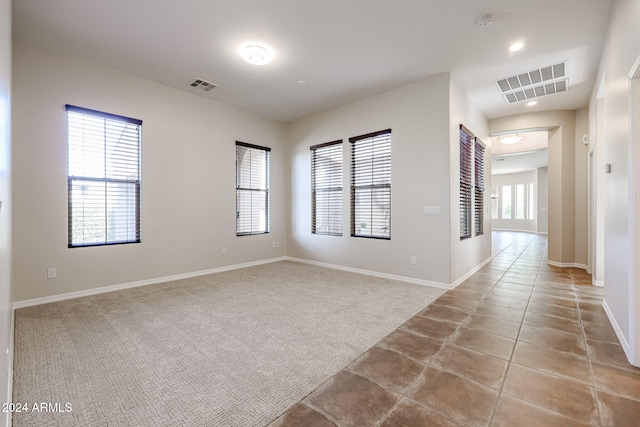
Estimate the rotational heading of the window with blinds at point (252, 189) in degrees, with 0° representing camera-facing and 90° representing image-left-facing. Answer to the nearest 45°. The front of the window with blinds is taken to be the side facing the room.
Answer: approximately 315°

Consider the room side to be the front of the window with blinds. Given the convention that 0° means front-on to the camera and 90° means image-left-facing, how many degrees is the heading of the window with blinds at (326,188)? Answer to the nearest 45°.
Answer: approximately 45°

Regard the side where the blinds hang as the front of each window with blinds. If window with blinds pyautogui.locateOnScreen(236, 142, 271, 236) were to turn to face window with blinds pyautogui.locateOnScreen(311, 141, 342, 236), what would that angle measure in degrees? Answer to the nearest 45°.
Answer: approximately 45° to its left

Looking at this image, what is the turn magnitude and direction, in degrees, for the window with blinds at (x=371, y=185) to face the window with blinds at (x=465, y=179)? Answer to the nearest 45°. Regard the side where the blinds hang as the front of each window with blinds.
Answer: approximately 135° to its left

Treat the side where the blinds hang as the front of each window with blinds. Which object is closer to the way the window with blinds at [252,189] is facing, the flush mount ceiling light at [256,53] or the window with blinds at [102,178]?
the flush mount ceiling light

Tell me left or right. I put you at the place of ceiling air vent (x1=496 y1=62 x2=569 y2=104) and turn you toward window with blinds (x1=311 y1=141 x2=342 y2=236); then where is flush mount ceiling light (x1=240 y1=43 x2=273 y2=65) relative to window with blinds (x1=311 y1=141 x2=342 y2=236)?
left

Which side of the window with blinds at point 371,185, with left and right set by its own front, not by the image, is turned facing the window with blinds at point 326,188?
right

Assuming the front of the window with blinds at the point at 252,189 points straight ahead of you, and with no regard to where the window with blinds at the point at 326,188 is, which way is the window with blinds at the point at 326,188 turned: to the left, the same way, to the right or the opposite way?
to the right
